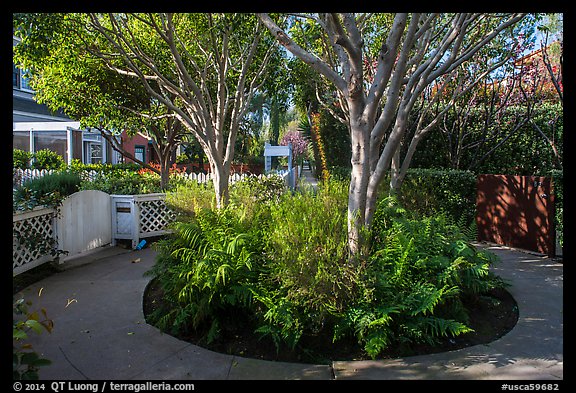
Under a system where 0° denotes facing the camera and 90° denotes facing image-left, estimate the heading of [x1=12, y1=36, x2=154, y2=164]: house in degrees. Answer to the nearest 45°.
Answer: approximately 315°

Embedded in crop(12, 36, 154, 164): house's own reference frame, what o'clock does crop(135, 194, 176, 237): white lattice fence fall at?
The white lattice fence is roughly at 1 o'clock from the house.

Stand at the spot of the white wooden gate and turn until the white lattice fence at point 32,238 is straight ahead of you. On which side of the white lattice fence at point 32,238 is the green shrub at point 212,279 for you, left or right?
left

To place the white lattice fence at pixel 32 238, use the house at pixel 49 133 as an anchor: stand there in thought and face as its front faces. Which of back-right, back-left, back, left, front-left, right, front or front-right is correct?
front-right

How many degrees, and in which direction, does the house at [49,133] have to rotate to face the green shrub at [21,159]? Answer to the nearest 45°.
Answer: approximately 45° to its right

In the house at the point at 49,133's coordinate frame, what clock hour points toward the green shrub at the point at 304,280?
The green shrub is roughly at 1 o'clock from the house.
